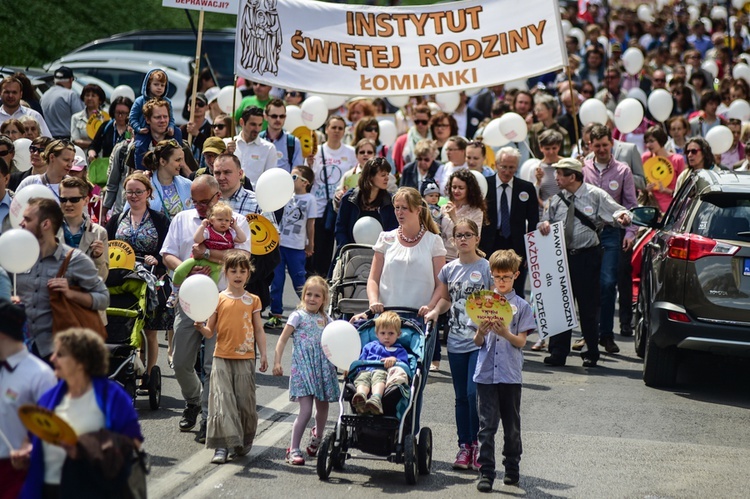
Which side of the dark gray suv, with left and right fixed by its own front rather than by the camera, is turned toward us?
back

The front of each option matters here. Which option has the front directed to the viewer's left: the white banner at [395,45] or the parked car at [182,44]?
the parked car

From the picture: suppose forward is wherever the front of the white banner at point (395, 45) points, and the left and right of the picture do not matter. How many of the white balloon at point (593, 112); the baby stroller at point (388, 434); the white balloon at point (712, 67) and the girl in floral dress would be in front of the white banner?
2

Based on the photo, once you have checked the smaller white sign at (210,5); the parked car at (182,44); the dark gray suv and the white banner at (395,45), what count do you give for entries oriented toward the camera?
2

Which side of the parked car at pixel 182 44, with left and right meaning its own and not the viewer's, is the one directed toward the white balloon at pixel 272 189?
left

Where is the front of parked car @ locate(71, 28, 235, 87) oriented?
to the viewer's left

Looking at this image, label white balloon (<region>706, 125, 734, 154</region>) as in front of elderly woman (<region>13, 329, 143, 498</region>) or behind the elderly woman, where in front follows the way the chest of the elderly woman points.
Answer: behind

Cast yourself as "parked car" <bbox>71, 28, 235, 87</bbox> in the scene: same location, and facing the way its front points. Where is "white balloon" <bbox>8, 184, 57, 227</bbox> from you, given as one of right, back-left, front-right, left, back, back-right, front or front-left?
left

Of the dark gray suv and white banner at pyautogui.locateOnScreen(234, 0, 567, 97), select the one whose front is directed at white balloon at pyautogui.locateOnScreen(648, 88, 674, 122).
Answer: the dark gray suv

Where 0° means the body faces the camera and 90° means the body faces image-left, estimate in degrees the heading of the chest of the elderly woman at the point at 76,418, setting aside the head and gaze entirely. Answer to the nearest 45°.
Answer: approximately 45°

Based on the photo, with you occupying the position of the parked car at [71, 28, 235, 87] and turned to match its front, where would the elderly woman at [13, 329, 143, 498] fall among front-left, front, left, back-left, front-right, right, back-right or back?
left
